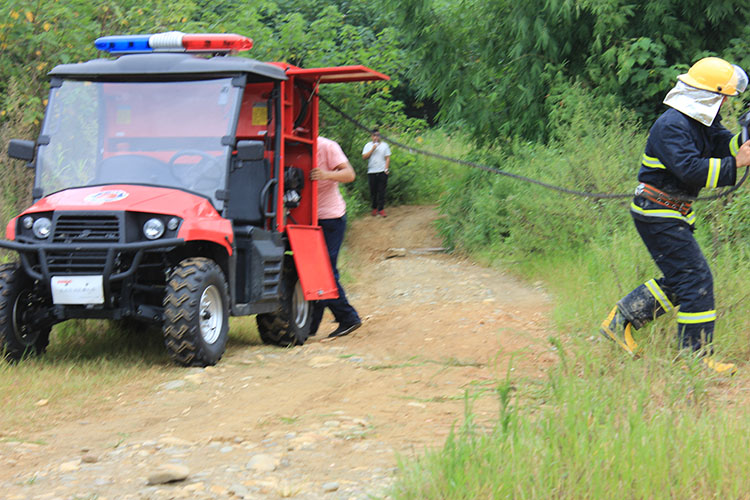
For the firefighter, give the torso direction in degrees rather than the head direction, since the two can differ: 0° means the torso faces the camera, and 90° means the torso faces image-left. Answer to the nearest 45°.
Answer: approximately 270°

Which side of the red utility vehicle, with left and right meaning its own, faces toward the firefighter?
left

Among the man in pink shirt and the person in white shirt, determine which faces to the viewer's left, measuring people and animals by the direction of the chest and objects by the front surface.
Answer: the man in pink shirt

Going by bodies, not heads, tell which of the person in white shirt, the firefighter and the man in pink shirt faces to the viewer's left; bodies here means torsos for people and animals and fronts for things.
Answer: the man in pink shirt

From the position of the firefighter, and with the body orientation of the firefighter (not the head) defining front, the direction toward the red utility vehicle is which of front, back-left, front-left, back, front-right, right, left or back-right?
back

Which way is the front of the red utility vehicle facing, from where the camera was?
facing the viewer and to the left of the viewer

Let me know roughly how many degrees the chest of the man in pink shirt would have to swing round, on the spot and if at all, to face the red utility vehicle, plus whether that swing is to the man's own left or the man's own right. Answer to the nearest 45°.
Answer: approximately 45° to the man's own left

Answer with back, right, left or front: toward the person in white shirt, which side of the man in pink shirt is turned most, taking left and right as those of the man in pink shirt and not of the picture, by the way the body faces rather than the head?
right

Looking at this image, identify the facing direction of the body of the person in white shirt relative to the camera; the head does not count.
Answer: toward the camera

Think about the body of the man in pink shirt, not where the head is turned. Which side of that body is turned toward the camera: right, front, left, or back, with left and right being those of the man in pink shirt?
left

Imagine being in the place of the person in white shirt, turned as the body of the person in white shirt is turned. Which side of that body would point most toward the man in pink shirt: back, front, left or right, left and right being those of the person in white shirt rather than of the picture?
front

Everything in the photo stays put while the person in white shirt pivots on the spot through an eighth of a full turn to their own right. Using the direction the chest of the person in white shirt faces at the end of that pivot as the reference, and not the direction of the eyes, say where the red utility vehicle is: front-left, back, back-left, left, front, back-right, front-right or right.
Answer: front-left
